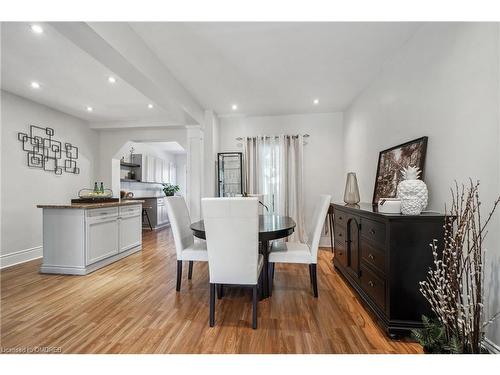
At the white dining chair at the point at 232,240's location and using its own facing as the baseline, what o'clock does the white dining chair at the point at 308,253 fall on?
the white dining chair at the point at 308,253 is roughly at 2 o'clock from the white dining chair at the point at 232,240.

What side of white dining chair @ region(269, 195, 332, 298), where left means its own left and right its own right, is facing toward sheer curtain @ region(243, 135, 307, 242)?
right

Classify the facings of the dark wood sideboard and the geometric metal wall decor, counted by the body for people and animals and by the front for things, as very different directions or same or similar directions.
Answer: very different directions

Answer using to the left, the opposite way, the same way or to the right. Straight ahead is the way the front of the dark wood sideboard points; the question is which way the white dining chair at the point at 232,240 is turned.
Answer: to the right

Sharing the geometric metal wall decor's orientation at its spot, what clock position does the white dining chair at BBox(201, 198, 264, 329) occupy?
The white dining chair is roughly at 1 o'clock from the geometric metal wall decor.

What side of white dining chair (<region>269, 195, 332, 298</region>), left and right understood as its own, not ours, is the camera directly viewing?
left

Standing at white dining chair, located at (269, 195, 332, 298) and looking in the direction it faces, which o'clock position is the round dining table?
The round dining table is roughly at 11 o'clock from the white dining chair.

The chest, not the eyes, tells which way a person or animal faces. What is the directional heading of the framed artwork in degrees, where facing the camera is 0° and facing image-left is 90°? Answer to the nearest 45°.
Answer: approximately 45°

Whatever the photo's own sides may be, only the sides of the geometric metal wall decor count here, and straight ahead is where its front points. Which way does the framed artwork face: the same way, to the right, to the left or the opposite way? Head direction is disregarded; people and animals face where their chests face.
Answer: the opposite way

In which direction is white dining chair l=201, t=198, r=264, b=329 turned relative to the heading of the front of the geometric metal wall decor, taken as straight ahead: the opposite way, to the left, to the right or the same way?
to the left

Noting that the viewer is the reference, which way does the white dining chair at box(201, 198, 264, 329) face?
facing away from the viewer

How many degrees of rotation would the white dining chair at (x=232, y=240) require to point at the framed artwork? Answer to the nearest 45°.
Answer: approximately 90° to its right

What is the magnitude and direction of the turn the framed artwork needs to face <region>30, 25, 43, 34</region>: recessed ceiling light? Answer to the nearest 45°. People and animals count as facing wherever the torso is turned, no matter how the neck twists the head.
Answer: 0° — it already faces it
